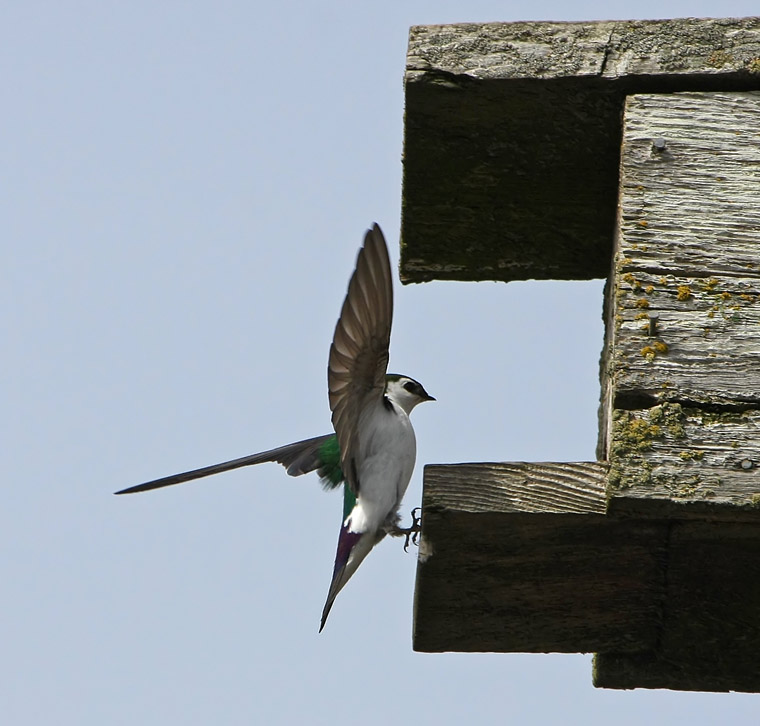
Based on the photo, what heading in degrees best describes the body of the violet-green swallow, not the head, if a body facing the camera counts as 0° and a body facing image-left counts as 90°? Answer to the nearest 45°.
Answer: approximately 270°
